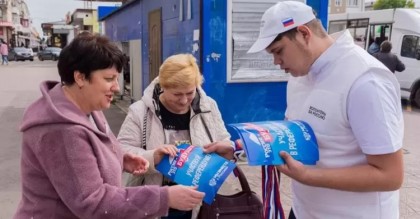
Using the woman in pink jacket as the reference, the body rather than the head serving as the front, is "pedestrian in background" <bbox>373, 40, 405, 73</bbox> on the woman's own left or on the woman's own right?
on the woman's own left

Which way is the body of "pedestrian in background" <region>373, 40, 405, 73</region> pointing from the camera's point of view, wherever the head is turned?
away from the camera

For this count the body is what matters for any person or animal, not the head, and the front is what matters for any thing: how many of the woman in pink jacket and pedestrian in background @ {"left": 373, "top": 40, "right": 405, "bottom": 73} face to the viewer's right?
1

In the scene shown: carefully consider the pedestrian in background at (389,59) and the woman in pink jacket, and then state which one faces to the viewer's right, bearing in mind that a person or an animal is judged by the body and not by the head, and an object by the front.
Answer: the woman in pink jacket

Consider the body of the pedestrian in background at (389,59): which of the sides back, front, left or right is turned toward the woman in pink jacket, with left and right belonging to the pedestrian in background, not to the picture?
back

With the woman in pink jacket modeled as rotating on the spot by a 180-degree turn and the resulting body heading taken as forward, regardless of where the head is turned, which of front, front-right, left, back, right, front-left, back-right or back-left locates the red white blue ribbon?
back

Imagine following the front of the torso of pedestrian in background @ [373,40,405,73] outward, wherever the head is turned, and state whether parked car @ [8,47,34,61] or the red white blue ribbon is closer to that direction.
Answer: the parked car

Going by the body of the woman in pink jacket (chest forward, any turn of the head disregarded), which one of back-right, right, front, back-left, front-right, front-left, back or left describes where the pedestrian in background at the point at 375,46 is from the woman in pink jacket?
front-left

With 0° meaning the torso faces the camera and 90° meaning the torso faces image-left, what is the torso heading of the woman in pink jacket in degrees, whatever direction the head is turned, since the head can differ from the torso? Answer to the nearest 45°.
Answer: approximately 270°

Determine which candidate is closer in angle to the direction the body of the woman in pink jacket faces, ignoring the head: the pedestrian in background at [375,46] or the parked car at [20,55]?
the pedestrian in background

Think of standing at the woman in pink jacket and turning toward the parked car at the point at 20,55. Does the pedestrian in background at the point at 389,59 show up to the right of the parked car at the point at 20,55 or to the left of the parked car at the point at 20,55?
right

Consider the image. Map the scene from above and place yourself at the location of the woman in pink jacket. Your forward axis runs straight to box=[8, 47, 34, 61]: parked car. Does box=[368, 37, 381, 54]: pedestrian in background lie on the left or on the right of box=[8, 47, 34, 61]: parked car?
right
